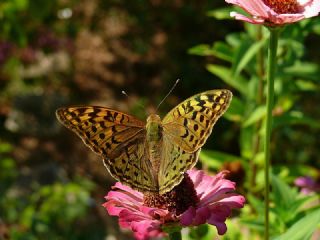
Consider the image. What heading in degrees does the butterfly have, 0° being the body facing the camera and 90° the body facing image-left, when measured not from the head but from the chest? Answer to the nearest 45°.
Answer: approximately 180°

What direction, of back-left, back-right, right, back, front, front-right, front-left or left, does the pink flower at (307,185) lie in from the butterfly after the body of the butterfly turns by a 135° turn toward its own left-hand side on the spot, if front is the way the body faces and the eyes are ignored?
back
